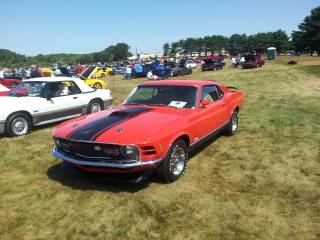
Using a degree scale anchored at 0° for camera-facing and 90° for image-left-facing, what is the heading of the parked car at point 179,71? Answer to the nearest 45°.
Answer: approximately 45°

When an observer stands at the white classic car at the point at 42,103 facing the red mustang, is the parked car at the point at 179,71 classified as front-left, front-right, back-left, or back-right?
back-left

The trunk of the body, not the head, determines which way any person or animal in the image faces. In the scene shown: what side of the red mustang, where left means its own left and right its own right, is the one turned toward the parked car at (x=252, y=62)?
back

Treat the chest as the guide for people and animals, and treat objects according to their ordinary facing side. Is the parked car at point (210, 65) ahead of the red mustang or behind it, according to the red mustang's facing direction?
behind
